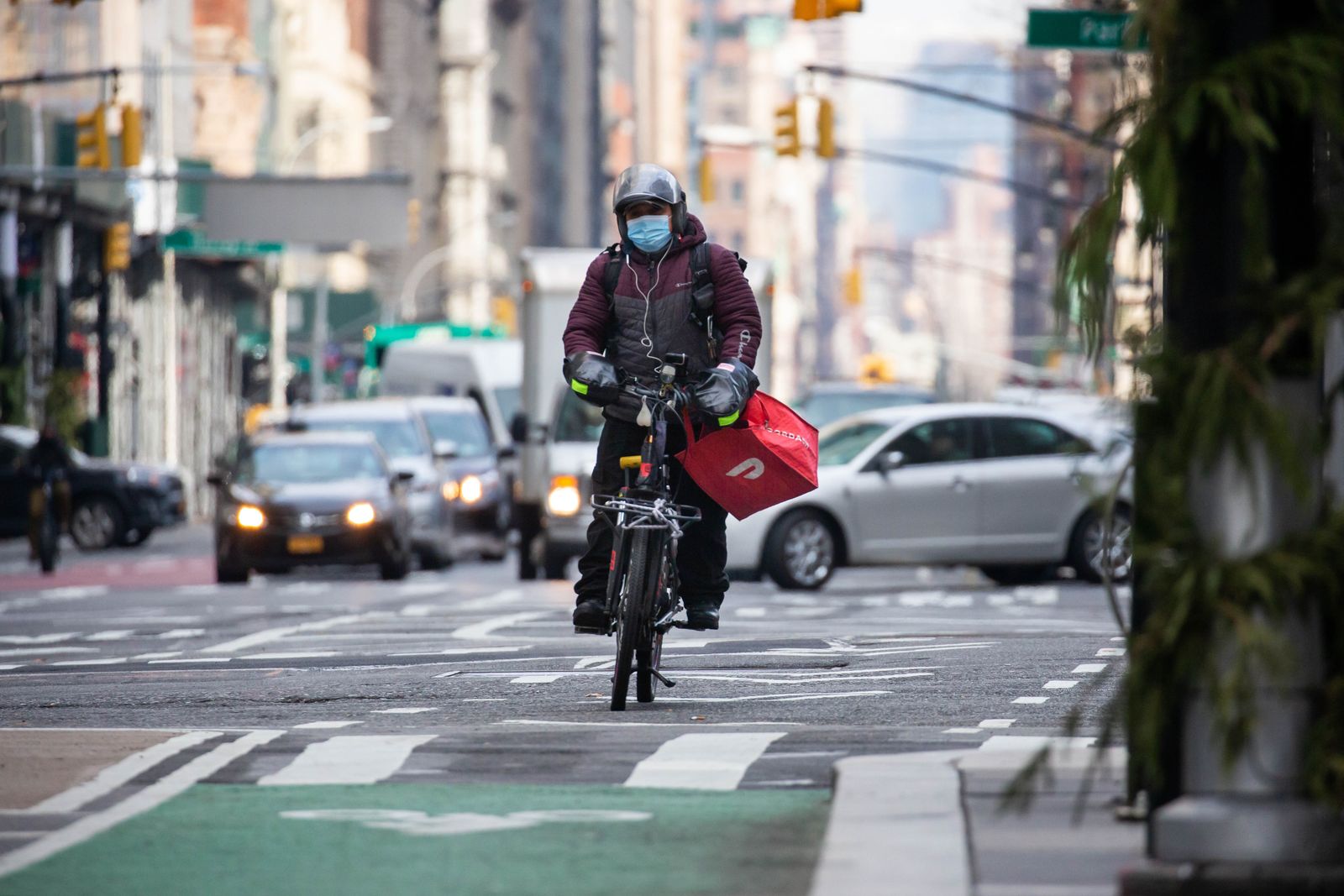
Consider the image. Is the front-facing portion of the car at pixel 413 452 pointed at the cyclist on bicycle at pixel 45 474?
no

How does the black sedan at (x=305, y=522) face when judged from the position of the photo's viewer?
facing the viewer

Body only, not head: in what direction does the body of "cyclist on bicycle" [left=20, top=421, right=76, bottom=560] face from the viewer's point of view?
toward the camera

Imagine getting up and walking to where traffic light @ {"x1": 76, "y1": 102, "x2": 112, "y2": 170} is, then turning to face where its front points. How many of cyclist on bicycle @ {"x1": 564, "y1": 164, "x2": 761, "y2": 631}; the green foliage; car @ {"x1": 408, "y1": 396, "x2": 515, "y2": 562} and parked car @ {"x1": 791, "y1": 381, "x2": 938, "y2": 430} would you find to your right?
0

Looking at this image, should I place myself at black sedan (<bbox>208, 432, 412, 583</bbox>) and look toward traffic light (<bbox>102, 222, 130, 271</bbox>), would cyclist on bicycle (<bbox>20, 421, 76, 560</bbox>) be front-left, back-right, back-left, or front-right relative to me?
front-left

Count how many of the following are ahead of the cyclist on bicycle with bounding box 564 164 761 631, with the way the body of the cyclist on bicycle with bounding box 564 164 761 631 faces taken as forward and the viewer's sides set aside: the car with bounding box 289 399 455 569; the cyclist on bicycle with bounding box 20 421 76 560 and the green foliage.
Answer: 1

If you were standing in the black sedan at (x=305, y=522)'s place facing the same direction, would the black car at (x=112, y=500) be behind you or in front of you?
behind

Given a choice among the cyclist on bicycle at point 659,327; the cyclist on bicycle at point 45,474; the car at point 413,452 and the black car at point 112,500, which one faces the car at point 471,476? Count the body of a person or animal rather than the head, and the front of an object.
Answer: the black car at point 112,500

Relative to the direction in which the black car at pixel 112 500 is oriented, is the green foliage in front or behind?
in front

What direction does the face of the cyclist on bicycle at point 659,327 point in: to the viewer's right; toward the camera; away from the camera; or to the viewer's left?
toward the camera

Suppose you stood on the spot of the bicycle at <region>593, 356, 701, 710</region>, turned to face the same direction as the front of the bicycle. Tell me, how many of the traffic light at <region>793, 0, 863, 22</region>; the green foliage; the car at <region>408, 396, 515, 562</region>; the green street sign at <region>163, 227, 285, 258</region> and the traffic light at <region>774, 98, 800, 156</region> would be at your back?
4

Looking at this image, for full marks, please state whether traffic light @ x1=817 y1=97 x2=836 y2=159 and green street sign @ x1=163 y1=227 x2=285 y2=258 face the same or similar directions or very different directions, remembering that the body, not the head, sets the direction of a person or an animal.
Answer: very different directions
